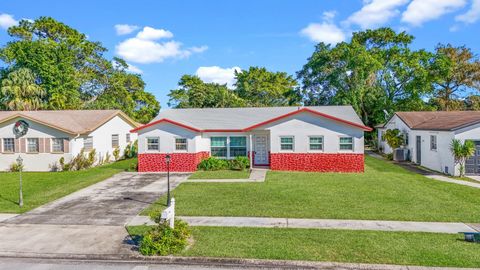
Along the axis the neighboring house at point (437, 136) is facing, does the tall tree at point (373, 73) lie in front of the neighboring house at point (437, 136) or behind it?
behind

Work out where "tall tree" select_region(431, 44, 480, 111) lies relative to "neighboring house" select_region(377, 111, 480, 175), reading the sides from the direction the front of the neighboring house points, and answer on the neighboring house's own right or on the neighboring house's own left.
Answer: on the neighboring house's own left

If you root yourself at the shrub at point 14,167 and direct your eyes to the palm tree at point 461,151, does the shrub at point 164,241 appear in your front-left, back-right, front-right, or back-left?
front-right

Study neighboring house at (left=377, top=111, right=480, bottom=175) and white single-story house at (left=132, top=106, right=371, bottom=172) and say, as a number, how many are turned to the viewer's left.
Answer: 0

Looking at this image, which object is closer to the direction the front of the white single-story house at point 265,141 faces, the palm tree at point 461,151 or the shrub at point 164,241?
the shrub

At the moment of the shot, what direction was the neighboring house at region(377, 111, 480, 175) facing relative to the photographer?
facing the viewer and to the right of the viewer

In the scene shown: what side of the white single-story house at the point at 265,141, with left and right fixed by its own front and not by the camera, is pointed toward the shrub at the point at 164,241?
front

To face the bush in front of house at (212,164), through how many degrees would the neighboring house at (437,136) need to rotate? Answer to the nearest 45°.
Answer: approximately 90° to its right

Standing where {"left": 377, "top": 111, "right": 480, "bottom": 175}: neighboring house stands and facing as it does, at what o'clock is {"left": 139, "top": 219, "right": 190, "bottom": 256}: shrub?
The shrub is roughly at 2 o'clock from the neighboring house.

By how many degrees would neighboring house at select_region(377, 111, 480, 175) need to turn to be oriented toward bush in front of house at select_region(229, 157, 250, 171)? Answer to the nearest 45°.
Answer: approximately 90° to its right

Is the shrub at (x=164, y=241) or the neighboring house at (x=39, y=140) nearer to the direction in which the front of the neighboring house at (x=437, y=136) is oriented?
the shrub

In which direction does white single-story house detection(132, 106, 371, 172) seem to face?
toward the camera

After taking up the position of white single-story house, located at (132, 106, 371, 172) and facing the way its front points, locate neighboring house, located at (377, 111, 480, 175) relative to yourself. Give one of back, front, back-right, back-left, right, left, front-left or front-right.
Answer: left
